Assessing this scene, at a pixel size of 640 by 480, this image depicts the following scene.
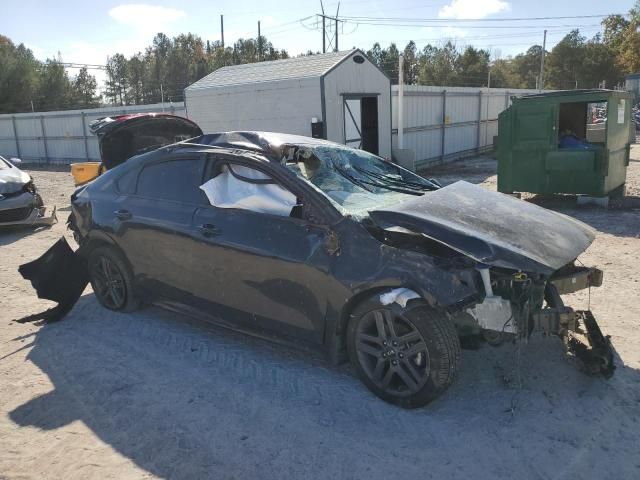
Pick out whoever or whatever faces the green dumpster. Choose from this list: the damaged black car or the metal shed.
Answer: the metal shed

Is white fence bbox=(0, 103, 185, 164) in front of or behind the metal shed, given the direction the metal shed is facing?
behind

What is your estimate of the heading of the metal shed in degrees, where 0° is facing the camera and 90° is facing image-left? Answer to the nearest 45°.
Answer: approximately 315°

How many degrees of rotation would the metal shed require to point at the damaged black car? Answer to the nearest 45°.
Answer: approximately 45° to its right

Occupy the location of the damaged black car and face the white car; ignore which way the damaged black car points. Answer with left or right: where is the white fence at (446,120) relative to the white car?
right

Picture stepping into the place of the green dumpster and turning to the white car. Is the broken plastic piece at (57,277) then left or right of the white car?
left

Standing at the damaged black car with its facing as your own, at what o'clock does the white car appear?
The white car is roughly at 6 o'clock from the damaged black car.

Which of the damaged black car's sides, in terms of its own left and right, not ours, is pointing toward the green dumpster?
left

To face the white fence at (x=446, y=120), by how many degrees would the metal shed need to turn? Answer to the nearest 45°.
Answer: approximately 90° to its left

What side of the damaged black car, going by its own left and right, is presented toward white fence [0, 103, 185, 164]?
back

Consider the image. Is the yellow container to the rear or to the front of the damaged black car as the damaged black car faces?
to the rear
